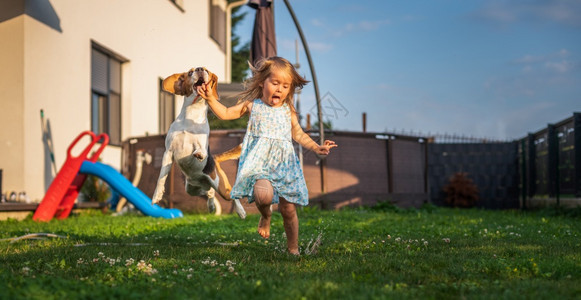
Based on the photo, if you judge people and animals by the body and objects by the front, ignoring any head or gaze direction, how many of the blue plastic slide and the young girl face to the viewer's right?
1

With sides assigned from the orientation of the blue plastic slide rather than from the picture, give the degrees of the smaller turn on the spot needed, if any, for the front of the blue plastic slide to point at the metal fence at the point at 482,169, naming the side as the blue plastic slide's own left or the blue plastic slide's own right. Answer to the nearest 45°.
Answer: approximately 45° to the blue plastic slide's own left

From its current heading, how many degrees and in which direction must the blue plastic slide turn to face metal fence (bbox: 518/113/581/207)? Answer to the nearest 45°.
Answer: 0° — it already faces it

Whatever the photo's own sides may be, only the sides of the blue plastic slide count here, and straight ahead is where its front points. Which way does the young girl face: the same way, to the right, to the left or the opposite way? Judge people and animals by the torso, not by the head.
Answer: to the right

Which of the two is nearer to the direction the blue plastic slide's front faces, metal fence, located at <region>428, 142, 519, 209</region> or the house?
the metal fence

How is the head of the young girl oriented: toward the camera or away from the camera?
toward the camera

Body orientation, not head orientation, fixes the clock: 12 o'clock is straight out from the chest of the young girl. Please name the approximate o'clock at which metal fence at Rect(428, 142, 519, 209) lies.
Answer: The metal fence is roughly at 7 o'clock from the young girl.

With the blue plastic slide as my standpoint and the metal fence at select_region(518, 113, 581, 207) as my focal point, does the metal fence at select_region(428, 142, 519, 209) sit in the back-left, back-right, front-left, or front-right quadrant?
front-left

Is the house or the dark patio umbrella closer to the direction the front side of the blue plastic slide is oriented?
the dark patio umbrella

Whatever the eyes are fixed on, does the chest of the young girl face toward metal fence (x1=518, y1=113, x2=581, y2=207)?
no

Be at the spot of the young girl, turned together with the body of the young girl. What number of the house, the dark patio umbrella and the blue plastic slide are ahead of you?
0

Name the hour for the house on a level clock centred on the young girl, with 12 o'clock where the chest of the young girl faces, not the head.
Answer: The house is roughly at 5 o'clock from the young girl.

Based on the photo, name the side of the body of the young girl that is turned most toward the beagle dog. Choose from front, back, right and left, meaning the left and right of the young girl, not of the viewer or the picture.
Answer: right

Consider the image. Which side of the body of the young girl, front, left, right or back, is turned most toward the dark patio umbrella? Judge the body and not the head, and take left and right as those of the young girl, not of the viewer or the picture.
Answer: back

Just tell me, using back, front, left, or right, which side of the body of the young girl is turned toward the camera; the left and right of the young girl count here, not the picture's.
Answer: front

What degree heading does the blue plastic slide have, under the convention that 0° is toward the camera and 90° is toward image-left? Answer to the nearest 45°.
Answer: approximately 270°
